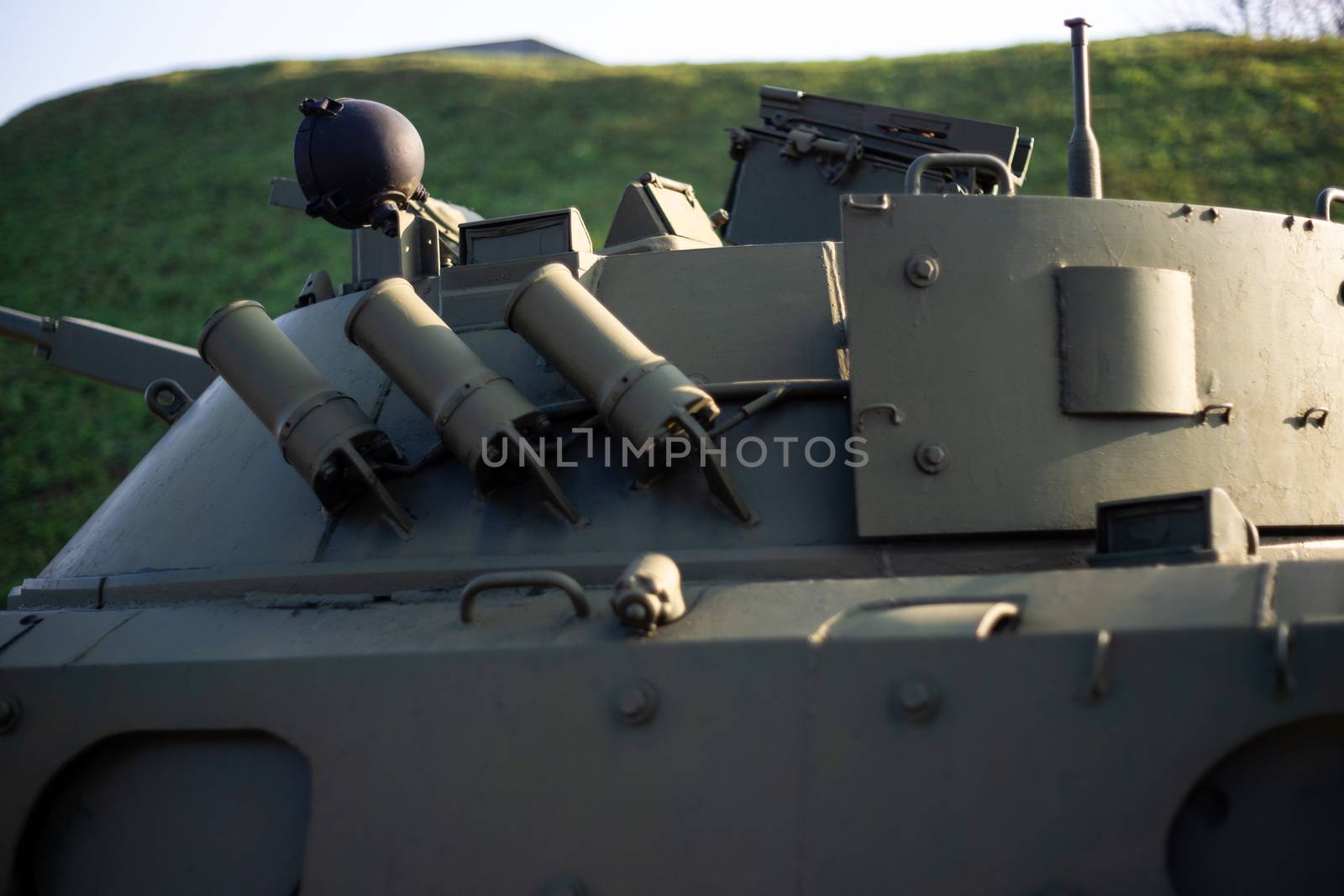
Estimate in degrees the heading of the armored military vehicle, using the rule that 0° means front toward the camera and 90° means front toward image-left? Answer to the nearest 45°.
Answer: approximately 90°
